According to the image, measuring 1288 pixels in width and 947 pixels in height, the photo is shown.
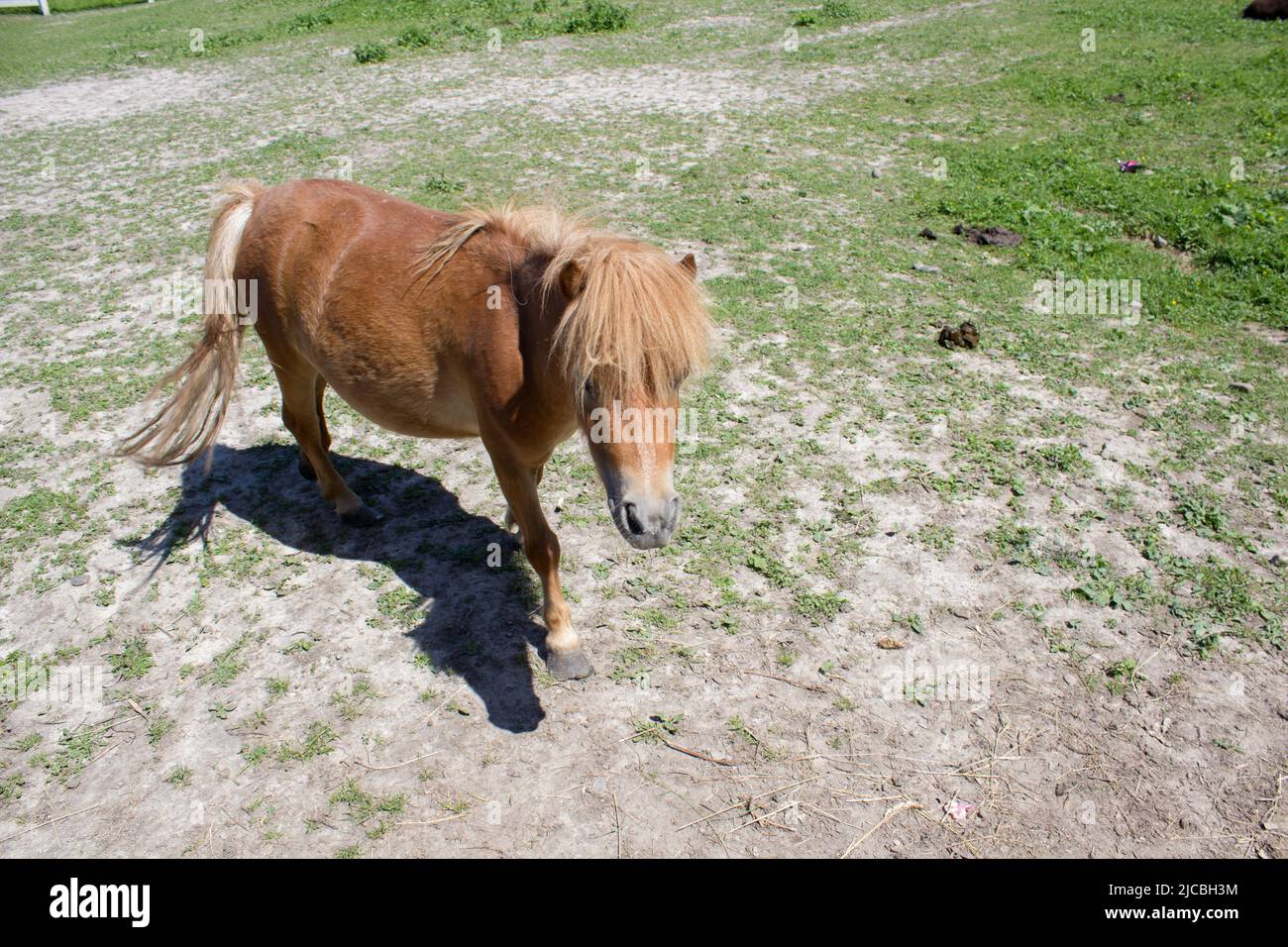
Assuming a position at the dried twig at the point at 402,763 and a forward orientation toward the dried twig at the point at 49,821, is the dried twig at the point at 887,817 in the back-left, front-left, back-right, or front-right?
back-left

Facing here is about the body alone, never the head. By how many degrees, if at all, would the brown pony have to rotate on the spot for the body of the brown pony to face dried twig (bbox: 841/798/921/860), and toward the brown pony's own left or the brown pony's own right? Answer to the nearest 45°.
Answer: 0° — it already faces it

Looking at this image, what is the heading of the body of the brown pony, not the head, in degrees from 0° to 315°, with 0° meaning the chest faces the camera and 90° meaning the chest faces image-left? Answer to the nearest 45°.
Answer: approximately 315°

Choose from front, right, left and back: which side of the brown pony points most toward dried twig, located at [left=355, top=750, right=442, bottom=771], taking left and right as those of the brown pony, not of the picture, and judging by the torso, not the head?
right

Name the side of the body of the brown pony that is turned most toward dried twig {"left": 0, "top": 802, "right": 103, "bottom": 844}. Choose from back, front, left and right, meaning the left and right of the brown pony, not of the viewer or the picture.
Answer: right
